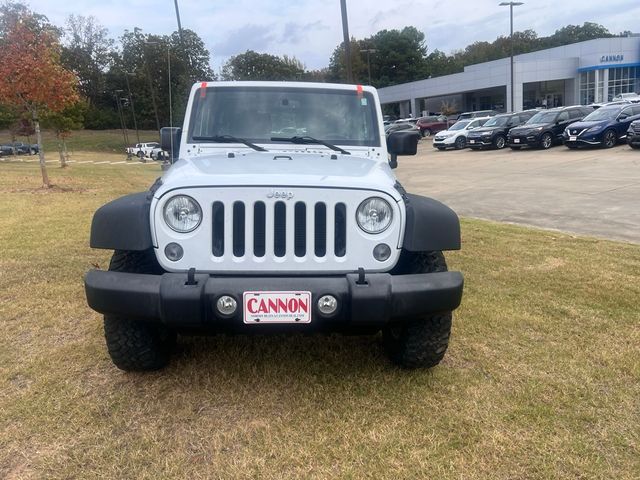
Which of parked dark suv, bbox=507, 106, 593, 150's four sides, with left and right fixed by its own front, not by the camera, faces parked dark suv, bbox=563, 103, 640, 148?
left

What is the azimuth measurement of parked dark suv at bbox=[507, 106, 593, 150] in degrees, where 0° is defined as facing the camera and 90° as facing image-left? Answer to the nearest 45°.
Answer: approximately 45°

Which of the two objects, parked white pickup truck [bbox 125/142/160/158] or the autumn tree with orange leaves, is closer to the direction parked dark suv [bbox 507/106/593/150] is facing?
the autumn tree with orange leaves

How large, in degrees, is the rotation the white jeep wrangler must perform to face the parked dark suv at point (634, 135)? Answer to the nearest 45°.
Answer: approximately 135° to its left

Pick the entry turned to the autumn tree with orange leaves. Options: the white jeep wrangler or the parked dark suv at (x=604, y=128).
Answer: the parked dark suv
